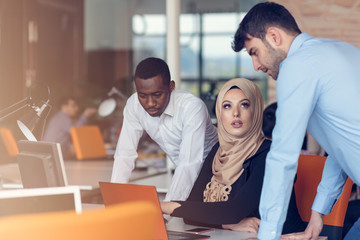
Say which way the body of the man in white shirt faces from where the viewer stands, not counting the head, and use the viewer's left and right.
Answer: facing the viewer and to the left of the viewer

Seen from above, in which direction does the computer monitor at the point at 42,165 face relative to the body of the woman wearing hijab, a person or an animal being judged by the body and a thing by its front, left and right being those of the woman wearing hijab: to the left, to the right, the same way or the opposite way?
the opposite way

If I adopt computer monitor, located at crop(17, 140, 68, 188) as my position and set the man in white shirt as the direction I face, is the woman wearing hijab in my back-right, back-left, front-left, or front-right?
front-right

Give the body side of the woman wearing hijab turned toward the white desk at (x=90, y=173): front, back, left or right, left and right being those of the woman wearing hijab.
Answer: right

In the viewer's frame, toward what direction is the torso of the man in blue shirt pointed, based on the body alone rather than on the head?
to the viewer's left

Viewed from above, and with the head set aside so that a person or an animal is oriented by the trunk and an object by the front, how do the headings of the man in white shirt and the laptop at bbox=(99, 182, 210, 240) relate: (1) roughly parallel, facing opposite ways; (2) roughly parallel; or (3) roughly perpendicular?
roughly parallel, facing opposite ways

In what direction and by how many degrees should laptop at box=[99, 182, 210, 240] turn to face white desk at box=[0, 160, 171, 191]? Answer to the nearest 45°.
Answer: approximately 45° to its left

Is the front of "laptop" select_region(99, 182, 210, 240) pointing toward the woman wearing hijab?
yes

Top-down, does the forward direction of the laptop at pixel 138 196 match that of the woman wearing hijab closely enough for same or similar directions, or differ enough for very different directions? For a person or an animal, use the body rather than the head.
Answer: very different directions
